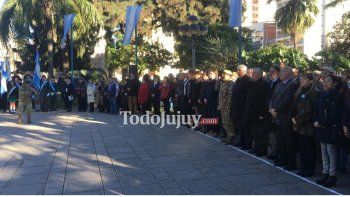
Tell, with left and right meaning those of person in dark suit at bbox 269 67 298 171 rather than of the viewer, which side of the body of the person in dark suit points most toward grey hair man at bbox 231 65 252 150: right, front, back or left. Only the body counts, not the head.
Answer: right

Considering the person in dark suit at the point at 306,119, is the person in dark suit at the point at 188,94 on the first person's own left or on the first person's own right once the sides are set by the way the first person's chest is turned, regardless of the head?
on the first person's own right

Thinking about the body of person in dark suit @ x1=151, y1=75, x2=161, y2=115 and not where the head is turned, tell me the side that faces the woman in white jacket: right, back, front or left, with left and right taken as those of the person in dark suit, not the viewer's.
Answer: right

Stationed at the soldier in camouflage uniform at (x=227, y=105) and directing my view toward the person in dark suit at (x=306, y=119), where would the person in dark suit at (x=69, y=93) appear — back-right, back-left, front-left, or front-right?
back-right

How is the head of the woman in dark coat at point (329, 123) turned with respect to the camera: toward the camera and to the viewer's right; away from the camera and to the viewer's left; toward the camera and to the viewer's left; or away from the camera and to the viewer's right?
toward the camera and to the viewer's left

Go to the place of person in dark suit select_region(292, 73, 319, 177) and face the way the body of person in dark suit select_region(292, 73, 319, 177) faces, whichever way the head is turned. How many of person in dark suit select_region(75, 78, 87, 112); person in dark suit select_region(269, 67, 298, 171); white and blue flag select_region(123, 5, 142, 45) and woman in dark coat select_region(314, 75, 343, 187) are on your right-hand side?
3

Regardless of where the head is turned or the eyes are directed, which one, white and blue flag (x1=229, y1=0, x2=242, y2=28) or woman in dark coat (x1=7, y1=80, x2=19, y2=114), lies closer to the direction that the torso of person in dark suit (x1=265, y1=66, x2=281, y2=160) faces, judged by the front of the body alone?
the woman in dark coat

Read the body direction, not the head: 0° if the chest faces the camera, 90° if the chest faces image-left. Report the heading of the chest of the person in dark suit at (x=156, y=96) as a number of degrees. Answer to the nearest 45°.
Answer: approximately 45°

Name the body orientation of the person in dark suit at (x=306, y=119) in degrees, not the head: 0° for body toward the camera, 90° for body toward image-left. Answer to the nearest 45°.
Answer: approximately 45°

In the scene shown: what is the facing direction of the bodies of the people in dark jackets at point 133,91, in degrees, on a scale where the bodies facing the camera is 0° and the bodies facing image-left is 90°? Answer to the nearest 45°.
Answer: approximately 0°

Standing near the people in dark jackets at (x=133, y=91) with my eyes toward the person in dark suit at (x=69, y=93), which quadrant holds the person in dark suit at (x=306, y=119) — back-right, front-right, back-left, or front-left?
back-left

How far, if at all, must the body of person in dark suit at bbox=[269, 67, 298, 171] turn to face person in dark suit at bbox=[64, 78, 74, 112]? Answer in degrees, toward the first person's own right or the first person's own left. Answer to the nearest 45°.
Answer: approximately 90° to the first person's own right
